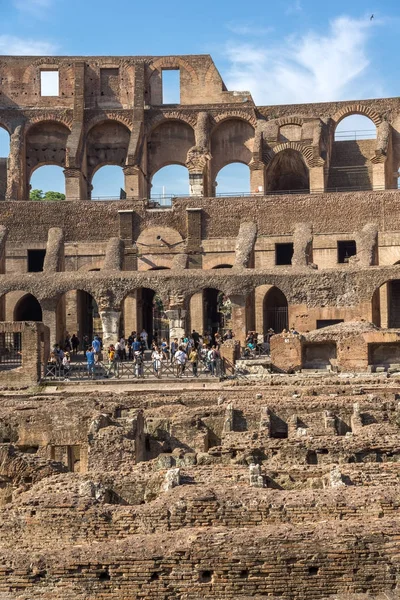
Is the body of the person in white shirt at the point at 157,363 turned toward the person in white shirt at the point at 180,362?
no

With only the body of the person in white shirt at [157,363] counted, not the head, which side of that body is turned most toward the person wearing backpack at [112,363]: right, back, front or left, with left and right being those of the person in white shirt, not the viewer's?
right

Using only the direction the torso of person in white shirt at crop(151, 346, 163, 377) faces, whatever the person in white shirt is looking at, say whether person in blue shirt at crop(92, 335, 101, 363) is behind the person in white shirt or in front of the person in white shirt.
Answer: behind

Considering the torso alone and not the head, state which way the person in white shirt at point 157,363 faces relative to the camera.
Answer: toward the camera

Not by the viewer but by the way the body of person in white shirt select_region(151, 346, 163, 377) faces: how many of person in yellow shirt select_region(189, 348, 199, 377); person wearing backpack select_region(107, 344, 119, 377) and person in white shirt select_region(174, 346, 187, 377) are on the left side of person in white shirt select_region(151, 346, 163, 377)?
2

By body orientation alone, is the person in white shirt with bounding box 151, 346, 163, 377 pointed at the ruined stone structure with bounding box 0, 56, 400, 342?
no

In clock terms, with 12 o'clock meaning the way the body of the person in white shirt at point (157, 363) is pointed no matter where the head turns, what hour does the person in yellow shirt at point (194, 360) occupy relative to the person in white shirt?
The person in yellow shirt is roughly at 9 o'clock from the person in white shirt.

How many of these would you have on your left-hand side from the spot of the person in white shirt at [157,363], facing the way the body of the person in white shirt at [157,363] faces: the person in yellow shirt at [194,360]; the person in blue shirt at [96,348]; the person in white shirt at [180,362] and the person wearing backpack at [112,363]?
2

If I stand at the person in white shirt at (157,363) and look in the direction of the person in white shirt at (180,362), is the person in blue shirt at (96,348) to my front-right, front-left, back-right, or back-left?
back-left
